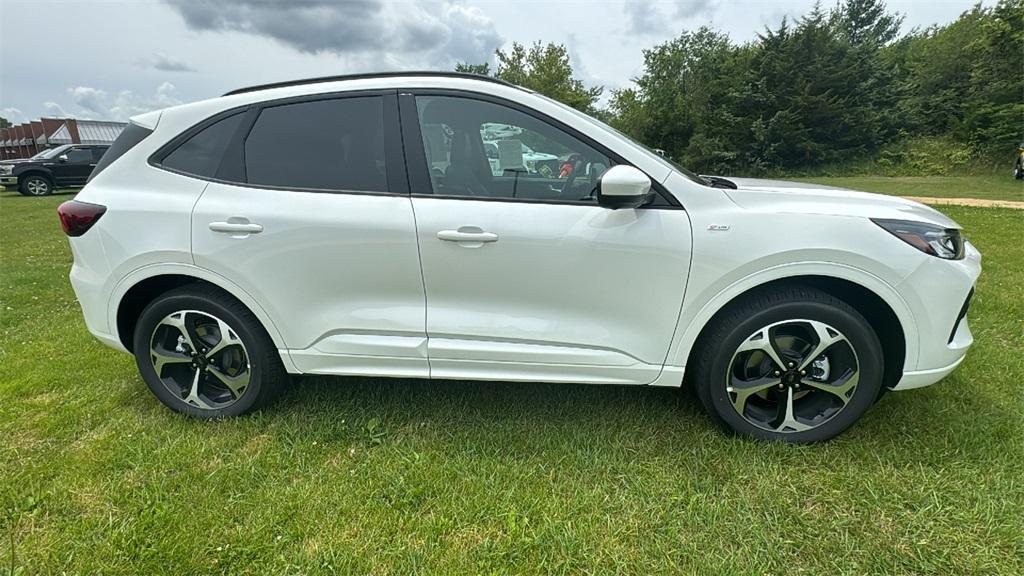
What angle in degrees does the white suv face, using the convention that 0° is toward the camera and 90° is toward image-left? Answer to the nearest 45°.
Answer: approximately 270°

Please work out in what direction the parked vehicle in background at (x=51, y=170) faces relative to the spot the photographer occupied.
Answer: facing the viewer and to the left of the viewer

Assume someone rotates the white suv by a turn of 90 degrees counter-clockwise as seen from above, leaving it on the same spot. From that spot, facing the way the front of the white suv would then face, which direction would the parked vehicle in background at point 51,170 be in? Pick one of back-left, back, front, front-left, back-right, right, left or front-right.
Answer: front-left
